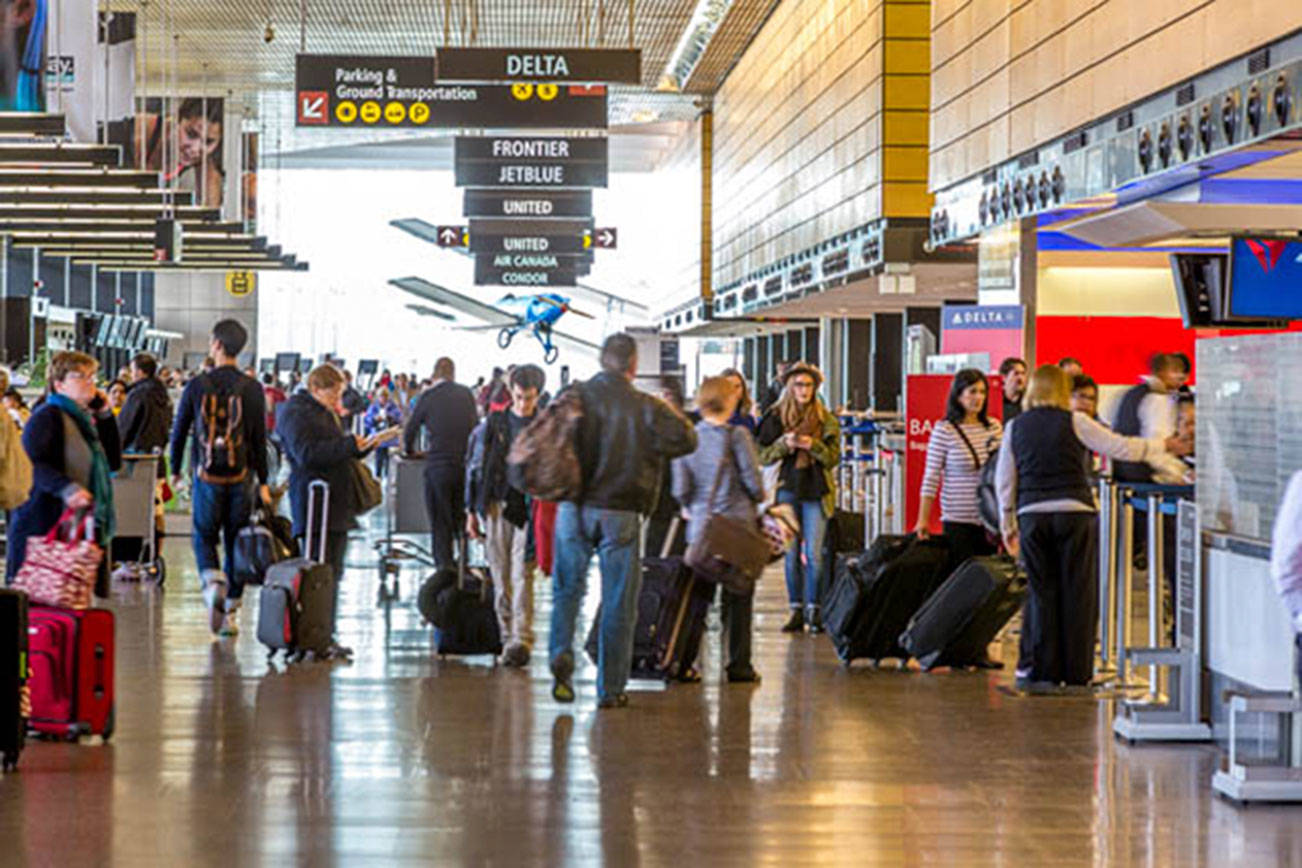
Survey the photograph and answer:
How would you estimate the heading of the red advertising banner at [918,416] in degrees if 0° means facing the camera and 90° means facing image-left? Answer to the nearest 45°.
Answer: approximately 0°

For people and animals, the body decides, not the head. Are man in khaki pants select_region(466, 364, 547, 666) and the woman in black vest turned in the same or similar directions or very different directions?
very different directions

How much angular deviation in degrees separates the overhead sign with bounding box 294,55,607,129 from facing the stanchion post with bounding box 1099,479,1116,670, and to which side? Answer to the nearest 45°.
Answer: approximately 45° to its left

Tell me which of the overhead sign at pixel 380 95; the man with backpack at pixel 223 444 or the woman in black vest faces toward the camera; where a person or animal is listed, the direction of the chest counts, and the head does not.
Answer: the overhead sign

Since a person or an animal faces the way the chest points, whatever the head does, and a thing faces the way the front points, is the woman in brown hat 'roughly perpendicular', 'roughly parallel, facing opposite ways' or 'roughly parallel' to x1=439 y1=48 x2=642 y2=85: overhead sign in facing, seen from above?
roughly parallel

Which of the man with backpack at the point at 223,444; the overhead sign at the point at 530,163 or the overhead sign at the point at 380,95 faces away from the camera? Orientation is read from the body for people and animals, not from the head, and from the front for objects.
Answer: the man with backpack

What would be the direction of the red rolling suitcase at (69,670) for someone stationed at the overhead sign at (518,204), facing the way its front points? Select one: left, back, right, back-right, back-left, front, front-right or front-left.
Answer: front

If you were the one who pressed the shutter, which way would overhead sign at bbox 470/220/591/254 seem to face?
facing the viewer

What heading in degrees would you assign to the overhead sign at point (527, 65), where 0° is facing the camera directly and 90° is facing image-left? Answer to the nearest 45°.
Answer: approximately 0°

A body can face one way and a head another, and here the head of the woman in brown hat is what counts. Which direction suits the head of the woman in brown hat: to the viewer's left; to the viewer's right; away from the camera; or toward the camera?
toward the camera

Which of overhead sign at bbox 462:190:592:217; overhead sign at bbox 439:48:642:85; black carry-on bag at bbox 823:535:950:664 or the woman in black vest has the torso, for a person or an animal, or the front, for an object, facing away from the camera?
the woman in black vest

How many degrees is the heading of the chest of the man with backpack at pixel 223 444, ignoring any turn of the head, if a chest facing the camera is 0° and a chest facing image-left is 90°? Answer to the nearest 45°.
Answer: approximately 180°

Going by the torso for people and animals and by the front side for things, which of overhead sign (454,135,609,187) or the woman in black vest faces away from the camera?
the woman in black vest

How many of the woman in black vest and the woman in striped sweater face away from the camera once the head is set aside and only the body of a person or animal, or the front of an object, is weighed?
1
